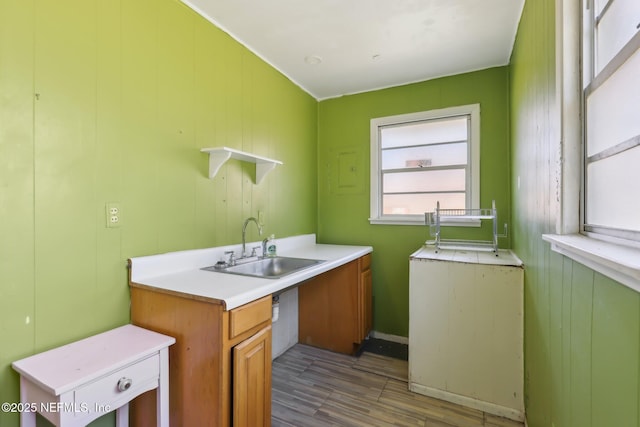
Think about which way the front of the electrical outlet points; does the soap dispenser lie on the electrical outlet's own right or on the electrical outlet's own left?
on the electrical outlet's own left

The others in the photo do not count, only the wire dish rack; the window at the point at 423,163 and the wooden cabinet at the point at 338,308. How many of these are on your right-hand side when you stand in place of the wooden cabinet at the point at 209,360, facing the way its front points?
0

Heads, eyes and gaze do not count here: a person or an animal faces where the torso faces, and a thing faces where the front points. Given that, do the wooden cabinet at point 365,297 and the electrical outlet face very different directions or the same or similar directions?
same or similar directions

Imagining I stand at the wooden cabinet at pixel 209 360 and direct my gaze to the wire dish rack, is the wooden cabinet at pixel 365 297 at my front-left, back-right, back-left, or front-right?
front-left

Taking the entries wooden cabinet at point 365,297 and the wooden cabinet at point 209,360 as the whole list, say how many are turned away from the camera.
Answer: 0

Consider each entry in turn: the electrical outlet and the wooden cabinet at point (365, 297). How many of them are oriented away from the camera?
0

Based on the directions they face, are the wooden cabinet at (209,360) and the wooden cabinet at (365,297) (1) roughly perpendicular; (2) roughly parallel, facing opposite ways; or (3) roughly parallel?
roughly parallel

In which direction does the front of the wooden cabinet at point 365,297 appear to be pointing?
to the viewer's right

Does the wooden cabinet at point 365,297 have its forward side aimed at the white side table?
no

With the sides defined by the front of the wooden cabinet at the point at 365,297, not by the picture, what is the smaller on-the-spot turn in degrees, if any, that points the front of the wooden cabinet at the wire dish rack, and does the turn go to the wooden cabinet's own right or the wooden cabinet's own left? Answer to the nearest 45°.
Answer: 0° — it already faces it

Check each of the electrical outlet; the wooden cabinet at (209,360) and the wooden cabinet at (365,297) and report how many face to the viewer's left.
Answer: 0

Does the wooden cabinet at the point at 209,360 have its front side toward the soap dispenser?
no

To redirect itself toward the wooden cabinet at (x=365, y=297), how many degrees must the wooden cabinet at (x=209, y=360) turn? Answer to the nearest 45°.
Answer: approximately 90° to its left

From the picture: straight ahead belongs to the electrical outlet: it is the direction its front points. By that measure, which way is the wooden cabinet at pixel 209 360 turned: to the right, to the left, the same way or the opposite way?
the same way

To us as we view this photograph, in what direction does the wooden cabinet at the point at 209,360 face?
facing the viewer and to the right of the viewer

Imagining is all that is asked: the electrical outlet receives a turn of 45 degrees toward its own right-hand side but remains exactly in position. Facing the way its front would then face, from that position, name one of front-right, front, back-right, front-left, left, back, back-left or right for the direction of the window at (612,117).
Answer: front-left
